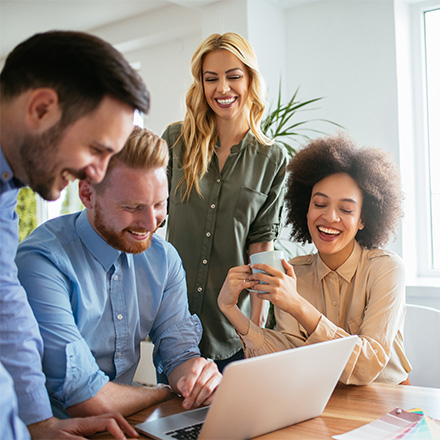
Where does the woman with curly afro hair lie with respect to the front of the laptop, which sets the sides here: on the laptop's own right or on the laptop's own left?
on the laptop's own right

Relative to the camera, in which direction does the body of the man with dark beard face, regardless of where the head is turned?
to the viewer's right

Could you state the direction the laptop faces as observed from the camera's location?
facing away from the viewer and to the left of the viewer

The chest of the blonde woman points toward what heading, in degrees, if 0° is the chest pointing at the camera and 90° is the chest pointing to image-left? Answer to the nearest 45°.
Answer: approximately 0°

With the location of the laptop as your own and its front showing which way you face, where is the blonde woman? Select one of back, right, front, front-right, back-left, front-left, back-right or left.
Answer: front-right

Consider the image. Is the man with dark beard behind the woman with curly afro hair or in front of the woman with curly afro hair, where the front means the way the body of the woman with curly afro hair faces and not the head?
in front

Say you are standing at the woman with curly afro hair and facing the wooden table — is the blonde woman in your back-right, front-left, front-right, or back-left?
back-right

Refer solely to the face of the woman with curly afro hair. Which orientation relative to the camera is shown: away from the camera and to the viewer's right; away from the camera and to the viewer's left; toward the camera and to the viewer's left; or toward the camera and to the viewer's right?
toward the camera and to the viewer's left

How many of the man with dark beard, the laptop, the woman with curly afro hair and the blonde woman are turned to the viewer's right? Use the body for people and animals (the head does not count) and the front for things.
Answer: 1

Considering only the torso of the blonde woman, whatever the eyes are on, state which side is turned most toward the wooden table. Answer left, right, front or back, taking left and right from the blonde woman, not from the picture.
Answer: front

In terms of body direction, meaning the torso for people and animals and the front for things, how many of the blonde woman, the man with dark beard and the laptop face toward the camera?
1

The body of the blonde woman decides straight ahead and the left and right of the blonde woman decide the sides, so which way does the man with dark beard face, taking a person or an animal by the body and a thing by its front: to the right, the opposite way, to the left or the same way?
to the left

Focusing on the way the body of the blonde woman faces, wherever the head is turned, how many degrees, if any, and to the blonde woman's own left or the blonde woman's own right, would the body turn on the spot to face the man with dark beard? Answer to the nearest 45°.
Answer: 0° — they already face them
